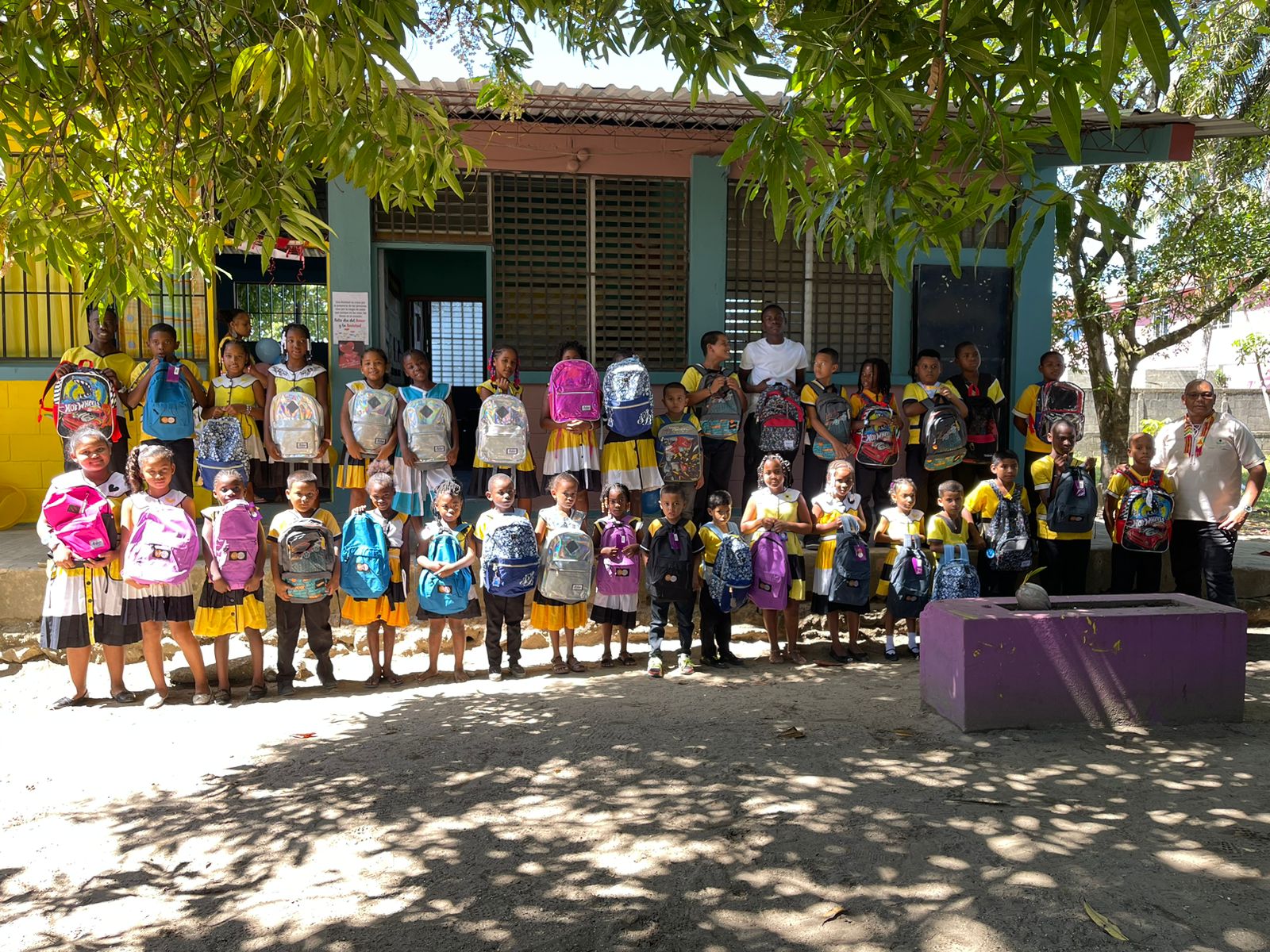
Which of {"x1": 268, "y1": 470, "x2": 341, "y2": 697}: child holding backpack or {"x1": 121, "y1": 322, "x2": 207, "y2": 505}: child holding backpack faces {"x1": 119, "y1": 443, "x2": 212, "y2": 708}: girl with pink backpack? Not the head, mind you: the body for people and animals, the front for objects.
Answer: {"x1": 121, "y1": 322, "x2": 207, "y2": 505}: child holding backpack

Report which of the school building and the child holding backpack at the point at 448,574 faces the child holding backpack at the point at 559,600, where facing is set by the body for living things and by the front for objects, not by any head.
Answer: the school building

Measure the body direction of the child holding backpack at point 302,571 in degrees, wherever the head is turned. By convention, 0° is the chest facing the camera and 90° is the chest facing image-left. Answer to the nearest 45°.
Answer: approximately 0°

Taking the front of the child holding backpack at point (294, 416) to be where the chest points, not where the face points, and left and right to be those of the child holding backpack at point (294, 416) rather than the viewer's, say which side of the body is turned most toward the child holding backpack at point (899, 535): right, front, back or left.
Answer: left

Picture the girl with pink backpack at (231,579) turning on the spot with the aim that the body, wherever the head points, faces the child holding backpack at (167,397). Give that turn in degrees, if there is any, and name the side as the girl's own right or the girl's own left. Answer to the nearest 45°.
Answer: approximately 180°

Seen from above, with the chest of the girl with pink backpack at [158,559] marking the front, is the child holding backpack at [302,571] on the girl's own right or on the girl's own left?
on the girl's own left

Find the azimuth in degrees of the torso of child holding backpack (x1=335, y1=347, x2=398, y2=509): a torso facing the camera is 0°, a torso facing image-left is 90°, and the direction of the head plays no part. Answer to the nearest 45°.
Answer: approximately 0°

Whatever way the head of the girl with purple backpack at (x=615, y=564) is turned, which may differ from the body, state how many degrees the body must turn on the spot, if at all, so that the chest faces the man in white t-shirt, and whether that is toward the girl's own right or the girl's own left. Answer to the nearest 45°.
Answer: approximately 135° to the girl's own left
